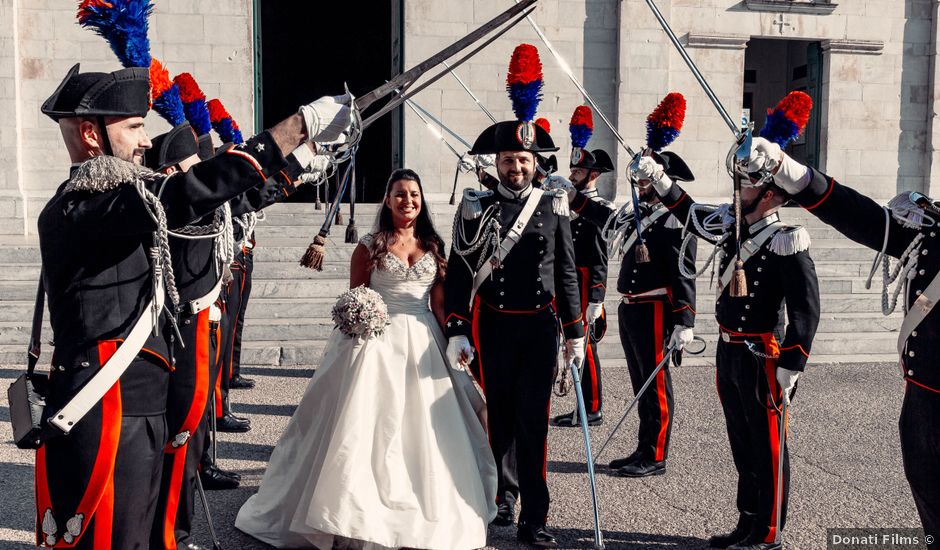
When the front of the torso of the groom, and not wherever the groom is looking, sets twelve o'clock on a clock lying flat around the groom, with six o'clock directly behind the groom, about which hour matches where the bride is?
The bride is roughly at 2 o'clock from the groom.

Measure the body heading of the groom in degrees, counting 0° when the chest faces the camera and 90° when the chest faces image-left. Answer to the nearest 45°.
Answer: approximately 0°

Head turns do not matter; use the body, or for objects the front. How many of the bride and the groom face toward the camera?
2

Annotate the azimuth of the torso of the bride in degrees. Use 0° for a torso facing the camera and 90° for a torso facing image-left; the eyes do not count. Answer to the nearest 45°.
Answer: approximately 0°

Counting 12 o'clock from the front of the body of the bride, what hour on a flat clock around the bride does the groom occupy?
The groom is roughly at 8 o'clock from the bride.
